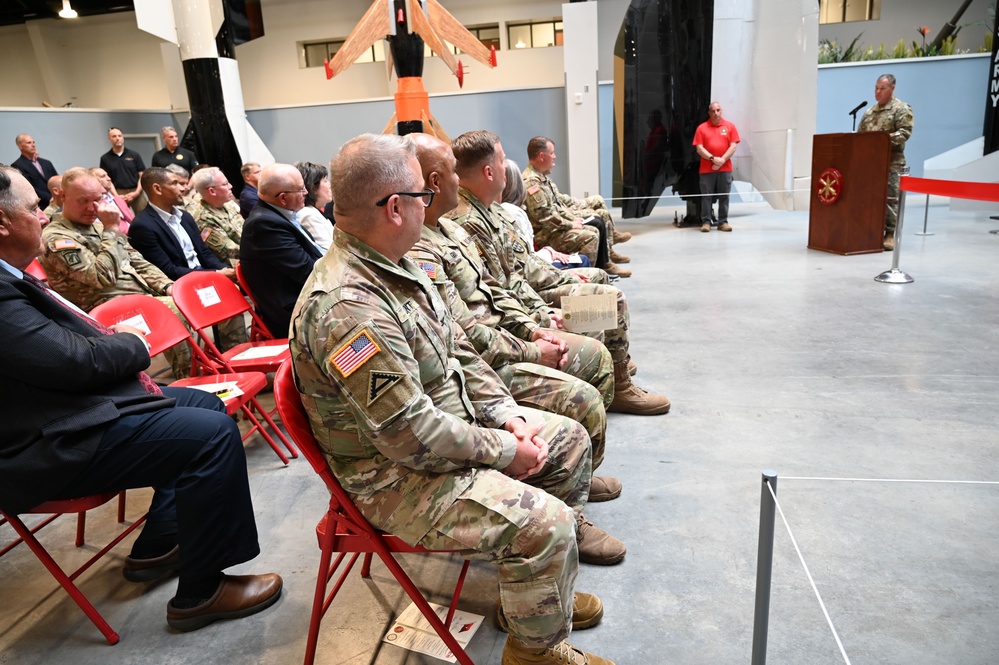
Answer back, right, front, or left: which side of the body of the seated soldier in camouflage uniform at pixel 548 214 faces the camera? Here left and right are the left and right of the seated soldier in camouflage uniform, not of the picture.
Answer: right

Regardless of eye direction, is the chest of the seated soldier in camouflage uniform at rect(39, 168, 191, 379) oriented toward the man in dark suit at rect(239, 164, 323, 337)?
no

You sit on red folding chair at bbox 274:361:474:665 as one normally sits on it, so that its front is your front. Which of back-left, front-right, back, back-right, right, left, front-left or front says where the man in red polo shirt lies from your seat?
front-left

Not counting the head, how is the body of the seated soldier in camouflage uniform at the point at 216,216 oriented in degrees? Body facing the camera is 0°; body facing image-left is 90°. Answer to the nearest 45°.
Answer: approximately 315°

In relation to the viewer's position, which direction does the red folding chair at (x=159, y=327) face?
facing the viewer and to the right of the viewer

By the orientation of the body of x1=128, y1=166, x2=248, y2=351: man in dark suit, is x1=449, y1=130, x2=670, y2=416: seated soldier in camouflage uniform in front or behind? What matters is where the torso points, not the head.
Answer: in front

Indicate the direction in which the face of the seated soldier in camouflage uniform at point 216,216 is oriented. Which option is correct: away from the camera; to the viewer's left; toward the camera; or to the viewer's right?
to the viewer's right

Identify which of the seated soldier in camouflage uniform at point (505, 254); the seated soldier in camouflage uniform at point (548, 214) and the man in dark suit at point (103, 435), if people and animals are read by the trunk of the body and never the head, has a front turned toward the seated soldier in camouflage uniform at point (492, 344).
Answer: the man in dark suit

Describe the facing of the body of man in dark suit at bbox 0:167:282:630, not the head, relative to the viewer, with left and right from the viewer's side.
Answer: facing to the right of the viewer

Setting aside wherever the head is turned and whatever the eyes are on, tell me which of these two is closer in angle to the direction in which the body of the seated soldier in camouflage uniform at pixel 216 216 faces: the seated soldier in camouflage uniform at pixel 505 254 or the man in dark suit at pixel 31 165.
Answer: the seated soldier in camouflage uniform

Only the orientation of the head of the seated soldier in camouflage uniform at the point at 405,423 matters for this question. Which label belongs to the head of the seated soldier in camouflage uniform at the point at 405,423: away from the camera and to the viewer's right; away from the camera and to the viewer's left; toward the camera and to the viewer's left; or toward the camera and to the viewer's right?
away from the camera and to the viewer's right

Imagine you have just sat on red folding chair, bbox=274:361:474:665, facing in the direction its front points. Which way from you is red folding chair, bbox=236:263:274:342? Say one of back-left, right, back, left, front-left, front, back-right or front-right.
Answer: left

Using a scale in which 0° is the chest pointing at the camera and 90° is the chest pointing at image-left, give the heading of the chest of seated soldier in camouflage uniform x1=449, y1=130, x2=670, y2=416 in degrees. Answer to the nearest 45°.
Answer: approximately 270°

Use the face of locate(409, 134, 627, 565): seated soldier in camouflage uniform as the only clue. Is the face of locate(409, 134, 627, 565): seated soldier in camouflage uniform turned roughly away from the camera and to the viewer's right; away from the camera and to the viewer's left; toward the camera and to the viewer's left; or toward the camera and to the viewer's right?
away from the camera and to the viewer's right
